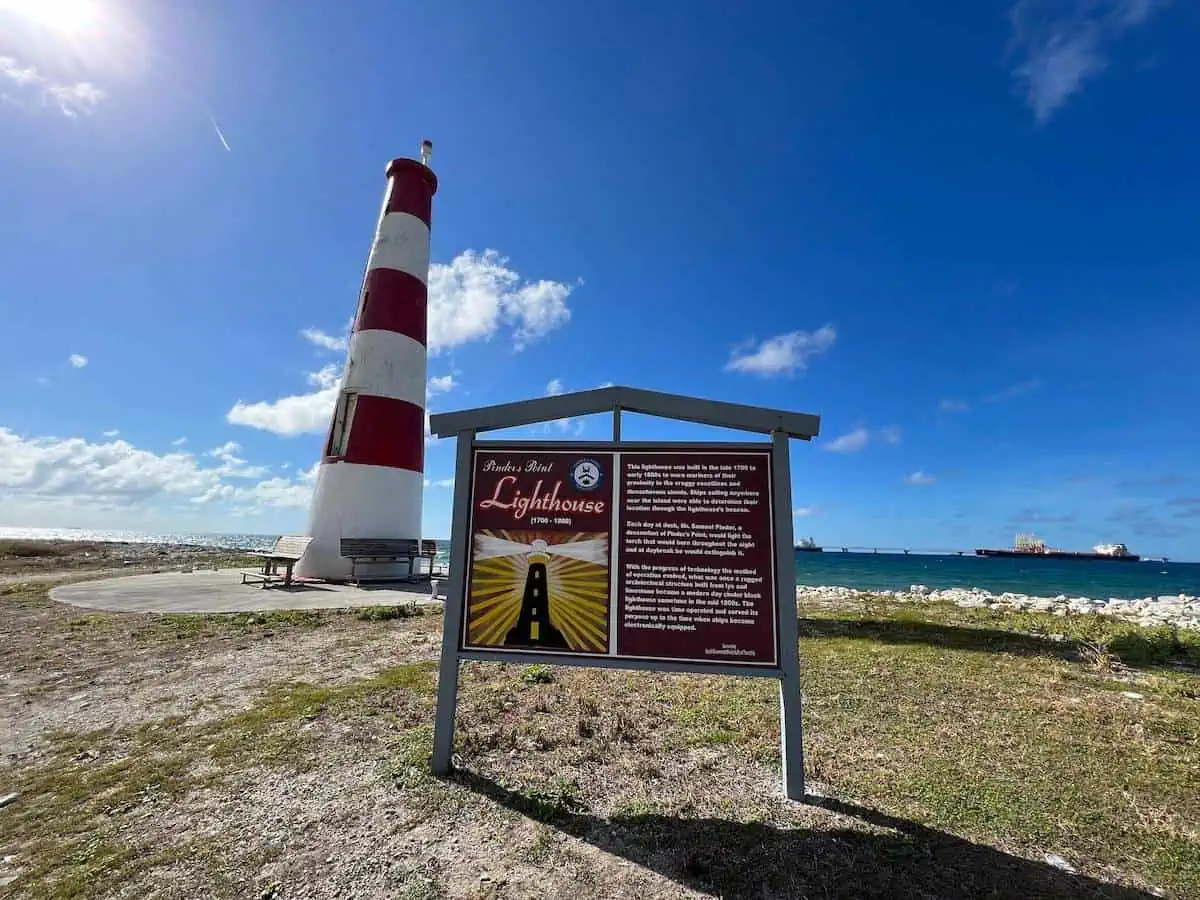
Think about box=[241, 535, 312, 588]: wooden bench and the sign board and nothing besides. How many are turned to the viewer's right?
0

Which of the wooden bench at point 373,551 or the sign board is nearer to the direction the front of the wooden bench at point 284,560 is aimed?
the sign board

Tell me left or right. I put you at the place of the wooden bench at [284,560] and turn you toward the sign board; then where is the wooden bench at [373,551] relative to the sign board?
left

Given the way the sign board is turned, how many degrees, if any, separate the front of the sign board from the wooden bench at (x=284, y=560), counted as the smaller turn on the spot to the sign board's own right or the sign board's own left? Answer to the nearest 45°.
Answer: approximately 135° to the sign board's own right

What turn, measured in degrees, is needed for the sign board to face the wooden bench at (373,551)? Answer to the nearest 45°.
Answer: approximately 135° to its right

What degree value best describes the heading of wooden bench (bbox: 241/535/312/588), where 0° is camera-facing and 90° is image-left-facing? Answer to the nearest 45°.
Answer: approximately 45°

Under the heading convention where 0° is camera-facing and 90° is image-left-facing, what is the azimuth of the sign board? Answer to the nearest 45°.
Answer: approximately 0°

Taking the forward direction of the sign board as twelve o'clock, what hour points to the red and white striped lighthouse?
The red and white striped lighthouse is roughly at 5 o'clock from the sign board.

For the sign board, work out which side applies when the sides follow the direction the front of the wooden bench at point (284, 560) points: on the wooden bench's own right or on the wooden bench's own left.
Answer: on the wooden bench's own left
